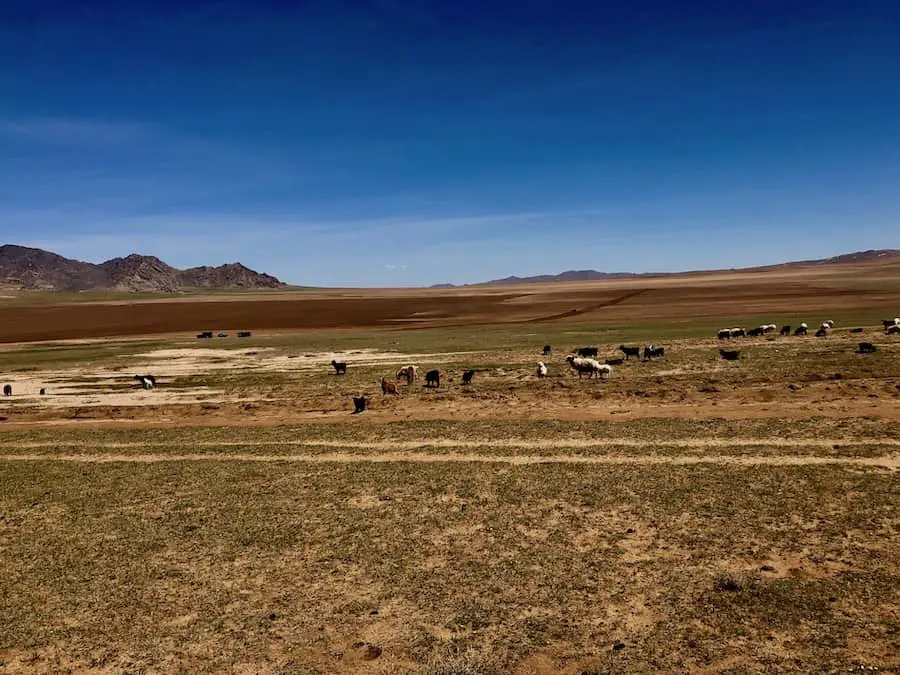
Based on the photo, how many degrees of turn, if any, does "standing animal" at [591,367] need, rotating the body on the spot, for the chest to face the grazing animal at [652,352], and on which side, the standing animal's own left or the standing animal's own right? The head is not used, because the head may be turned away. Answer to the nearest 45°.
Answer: approximately 135° to the standing animal's own right

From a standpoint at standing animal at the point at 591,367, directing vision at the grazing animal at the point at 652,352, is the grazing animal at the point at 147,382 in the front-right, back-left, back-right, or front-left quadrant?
back-left

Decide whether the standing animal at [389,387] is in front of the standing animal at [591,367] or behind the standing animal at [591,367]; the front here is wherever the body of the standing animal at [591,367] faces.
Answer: in front

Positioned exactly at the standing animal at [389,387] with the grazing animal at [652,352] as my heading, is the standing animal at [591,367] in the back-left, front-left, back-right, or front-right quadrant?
front-right

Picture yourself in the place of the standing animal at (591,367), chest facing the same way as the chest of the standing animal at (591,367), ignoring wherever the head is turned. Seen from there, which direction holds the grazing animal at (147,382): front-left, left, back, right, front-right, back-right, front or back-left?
front

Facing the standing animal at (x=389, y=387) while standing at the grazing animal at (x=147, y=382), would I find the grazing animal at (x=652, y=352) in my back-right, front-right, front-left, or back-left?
front-left

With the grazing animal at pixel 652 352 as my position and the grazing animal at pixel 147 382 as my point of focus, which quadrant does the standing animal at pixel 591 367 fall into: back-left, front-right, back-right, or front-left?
front-left

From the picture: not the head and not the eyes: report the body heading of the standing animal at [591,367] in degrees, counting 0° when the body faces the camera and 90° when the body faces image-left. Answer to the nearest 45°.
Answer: approximately 90°

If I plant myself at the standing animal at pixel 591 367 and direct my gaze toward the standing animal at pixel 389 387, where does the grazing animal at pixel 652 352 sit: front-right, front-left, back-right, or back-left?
back-right
